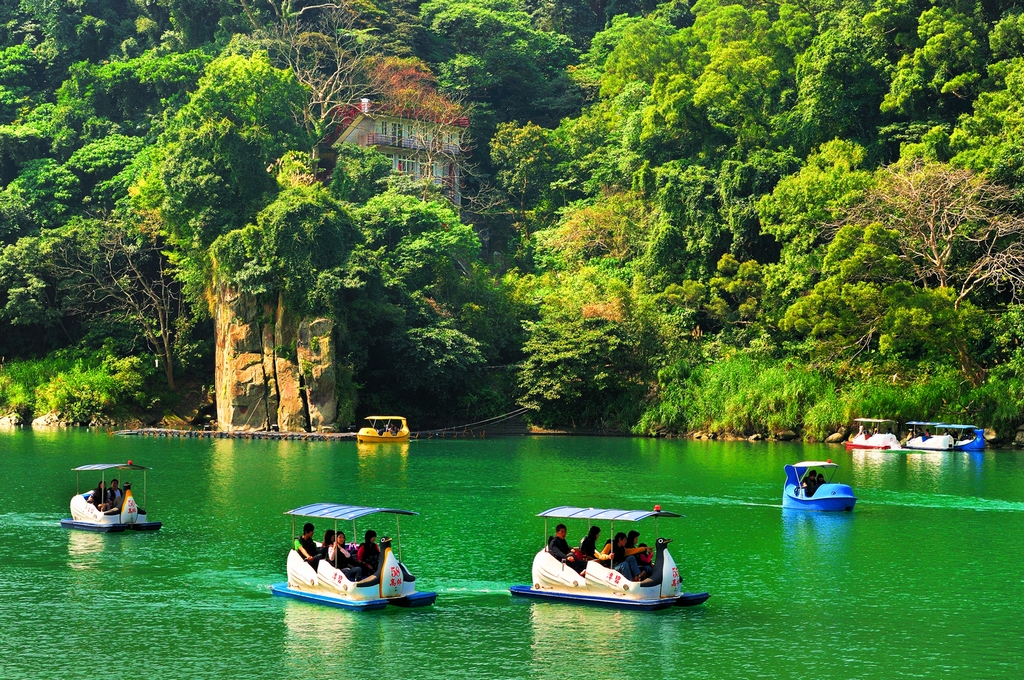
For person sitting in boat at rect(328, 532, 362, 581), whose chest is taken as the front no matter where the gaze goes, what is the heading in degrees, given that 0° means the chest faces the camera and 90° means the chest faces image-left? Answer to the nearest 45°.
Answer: approximately 315°

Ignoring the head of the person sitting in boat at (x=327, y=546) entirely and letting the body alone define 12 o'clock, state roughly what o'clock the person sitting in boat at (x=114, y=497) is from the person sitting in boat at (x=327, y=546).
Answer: the person sitting in boat at (x=114, y=497) is roughly at 8 o'clock from the person sitting in boat at (x=327, y=546).

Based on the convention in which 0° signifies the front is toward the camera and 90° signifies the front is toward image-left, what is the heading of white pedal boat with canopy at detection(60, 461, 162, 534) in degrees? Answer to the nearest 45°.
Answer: approximately 315°

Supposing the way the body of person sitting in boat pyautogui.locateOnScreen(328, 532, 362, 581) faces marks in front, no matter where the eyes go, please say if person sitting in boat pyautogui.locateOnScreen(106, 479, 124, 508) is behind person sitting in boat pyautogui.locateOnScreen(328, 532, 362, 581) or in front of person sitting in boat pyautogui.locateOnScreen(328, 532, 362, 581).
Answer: behind

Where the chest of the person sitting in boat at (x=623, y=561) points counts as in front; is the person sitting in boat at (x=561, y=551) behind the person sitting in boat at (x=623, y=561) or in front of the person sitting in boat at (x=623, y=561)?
behind

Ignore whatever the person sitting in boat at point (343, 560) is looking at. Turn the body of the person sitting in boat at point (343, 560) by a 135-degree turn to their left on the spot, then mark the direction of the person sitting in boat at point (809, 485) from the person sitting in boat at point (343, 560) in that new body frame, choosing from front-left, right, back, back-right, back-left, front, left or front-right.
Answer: front-right

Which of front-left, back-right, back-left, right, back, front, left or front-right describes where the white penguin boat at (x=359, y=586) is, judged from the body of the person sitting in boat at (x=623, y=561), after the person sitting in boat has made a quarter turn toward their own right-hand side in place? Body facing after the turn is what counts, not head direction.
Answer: right

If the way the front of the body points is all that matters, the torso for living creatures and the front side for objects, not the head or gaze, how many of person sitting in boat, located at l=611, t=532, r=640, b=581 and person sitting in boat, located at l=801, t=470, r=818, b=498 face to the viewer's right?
1

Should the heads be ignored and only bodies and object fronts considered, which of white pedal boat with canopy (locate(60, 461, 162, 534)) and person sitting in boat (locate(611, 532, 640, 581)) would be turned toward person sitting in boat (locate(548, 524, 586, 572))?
the white pedal boat with canopy

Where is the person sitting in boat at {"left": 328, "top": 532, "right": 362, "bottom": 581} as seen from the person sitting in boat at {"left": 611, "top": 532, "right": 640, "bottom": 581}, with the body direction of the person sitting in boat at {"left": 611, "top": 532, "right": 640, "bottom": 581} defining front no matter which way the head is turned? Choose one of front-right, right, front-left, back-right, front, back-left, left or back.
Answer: back

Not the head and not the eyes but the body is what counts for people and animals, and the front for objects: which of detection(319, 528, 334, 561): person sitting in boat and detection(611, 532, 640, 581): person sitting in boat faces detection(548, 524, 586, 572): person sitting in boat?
detection(319, 528, 334, 561): person sitting in boat

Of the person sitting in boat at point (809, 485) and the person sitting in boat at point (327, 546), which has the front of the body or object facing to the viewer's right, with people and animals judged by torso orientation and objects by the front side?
the person sitting in boat at point (327, 546)

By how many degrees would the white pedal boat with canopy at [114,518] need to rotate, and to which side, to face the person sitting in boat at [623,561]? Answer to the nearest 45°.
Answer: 0° — it already faces them

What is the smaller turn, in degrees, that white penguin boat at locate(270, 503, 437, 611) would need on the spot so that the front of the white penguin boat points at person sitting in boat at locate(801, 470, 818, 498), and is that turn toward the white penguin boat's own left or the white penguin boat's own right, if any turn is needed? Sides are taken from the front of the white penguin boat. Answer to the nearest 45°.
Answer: approximately 90° to the white penguin boat's own left

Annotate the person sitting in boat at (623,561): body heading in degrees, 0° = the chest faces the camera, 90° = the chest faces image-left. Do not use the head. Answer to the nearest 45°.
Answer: approximately 270°
